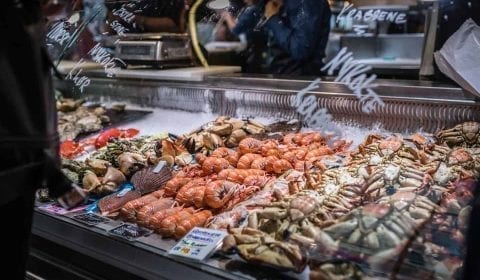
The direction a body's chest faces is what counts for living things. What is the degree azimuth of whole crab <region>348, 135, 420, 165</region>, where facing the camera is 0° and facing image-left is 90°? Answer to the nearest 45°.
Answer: approximately 0°

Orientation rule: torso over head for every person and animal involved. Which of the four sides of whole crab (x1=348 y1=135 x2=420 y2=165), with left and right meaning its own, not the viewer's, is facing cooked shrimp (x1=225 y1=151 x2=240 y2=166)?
right

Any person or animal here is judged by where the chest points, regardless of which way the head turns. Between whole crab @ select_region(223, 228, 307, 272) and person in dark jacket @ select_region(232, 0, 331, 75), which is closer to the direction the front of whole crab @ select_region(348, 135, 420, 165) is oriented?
the whole crab

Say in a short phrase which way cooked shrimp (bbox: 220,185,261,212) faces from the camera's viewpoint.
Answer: facing away from the viewer and to the right of the viewer

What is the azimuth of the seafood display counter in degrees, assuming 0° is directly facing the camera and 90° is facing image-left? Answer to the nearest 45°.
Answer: approximately 45°

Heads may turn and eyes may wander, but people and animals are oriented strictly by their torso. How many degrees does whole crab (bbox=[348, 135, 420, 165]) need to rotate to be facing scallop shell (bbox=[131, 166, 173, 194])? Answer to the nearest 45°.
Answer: approximately 90° to its right

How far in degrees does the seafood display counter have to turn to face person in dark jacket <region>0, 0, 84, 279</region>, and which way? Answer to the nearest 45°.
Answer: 0° — it already faces them
